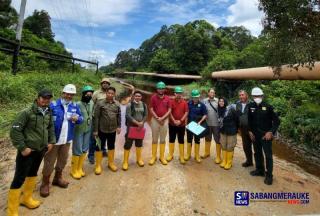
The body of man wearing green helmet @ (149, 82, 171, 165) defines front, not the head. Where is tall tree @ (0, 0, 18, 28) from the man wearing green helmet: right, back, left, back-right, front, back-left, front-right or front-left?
back-right

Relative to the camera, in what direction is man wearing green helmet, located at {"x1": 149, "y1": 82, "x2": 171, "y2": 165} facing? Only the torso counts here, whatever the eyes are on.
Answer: toward the camera

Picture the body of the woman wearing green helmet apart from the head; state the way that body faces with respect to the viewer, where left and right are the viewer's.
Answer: facing the viewer and to the right of the viewer

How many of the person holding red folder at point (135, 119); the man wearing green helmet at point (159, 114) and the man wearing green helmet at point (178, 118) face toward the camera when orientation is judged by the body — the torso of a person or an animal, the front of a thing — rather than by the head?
3

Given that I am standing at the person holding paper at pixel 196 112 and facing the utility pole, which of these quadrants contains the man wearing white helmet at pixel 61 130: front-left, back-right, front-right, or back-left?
front-left

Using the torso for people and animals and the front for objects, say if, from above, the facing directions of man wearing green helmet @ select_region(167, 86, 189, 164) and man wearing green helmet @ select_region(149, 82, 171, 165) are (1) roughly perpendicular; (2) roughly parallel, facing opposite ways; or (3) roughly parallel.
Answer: roughly parallel

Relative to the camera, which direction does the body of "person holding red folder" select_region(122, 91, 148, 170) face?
toward the camera

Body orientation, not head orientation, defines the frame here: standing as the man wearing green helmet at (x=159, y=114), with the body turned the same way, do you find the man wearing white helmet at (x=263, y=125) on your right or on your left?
on your left

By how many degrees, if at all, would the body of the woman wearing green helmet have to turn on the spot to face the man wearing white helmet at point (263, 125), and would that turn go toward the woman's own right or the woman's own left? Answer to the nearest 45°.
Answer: approximately 45° to the woman's own left

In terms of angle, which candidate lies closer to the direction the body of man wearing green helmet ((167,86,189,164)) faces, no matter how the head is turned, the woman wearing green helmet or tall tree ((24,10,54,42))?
the woman wearing green helmet

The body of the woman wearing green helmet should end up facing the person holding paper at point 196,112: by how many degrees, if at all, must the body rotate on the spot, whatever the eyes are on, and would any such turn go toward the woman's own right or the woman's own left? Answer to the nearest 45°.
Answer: approximately 45° to the woman's own left

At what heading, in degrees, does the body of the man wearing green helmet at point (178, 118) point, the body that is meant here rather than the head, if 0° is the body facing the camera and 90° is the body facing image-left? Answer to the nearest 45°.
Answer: approximately 0°

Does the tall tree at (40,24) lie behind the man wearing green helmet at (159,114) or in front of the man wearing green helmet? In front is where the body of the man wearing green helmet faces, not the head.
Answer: behind
